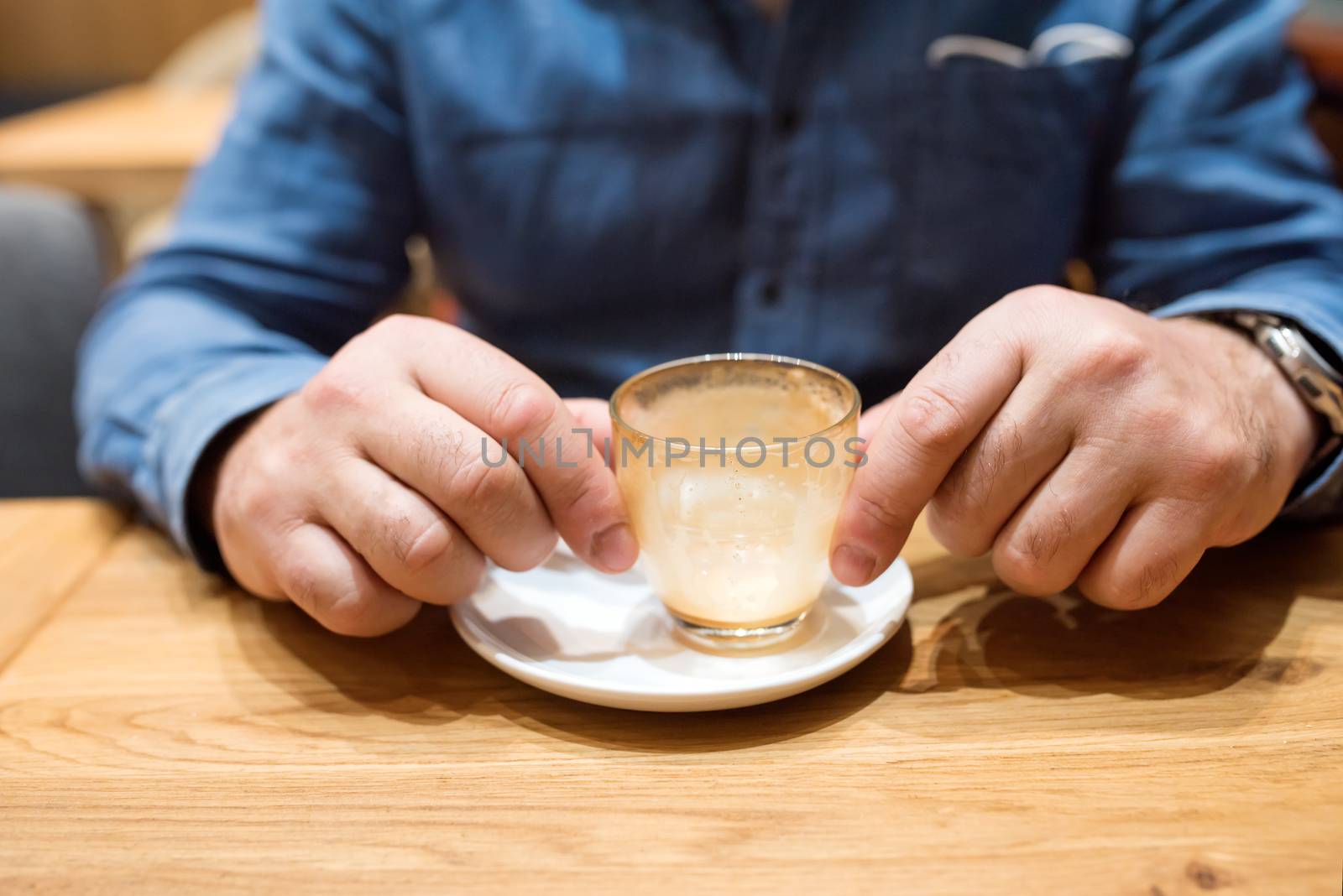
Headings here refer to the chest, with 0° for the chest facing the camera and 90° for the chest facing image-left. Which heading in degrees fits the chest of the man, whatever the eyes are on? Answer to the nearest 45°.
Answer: approximately 0°

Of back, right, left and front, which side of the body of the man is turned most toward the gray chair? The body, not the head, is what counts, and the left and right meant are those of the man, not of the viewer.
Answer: right

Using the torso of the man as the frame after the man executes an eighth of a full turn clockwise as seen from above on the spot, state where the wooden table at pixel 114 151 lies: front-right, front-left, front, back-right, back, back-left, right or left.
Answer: right
